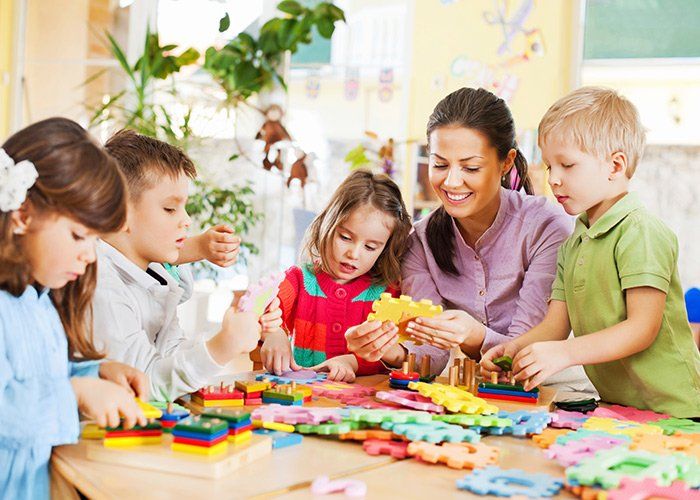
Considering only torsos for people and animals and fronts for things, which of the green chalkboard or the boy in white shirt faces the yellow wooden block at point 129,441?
the green chalkboard

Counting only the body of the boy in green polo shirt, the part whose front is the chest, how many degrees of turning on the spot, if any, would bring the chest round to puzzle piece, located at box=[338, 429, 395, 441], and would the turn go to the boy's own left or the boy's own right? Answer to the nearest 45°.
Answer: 0° — they already face it

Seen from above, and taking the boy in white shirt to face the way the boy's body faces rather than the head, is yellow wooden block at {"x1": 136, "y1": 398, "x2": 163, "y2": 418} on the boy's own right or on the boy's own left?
on the boy's own right

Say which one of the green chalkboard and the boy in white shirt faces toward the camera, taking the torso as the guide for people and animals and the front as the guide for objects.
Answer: the green chalkboard

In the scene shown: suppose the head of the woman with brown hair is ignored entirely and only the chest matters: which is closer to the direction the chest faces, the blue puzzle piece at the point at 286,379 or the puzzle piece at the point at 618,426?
the blue puzzle piece

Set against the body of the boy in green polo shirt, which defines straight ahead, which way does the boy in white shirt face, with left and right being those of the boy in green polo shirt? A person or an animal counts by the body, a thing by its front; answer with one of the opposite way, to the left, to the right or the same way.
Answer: the opposite way

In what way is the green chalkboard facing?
toward the camera

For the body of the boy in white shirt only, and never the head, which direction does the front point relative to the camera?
to the viewer's right

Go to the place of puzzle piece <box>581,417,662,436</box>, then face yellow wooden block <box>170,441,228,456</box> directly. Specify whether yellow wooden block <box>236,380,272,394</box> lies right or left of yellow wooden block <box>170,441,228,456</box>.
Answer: right

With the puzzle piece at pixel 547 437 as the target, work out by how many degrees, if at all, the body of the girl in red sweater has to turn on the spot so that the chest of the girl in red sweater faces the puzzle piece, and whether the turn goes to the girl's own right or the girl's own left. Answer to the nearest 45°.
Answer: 0° — they already face it

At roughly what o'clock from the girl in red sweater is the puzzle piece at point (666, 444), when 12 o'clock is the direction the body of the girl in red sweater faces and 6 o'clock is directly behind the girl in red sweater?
The puzzle piece is roughly at 11 o'clock from the girl in red sweater.

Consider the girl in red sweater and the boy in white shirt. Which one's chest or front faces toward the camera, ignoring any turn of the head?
the girl in red sweater

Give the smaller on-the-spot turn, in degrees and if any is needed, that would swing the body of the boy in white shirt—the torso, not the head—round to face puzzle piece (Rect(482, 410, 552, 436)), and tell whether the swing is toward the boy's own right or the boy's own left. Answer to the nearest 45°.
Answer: approximately 45° to the boy's own right

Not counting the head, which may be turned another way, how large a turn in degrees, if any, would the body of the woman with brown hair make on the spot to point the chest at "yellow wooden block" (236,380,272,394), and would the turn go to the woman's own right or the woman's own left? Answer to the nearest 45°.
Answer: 0° — they already face it

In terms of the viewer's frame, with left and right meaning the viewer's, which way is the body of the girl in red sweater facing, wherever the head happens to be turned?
facing the viewer

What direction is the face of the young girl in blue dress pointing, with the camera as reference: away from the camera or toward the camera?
toward the camera
